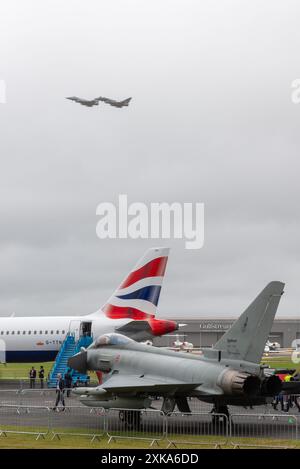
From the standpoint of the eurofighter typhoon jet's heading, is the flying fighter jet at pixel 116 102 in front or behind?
in front

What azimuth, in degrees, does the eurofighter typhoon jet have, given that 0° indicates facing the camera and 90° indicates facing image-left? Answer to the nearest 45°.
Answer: approximately 135°

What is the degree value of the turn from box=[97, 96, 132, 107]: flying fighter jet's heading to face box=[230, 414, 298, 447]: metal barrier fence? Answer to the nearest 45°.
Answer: approximately 90° to its left

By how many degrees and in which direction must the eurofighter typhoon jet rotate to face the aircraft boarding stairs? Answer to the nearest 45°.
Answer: approximately 45° to its right

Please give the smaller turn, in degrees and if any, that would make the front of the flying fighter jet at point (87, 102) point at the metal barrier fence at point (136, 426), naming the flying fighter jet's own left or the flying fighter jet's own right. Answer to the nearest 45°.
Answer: approximately 90° to the flying fighter jet's own left

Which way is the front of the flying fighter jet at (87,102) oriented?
to the viewer's left

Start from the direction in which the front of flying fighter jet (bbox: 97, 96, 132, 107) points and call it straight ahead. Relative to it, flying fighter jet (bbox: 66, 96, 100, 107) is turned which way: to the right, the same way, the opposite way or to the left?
the same way

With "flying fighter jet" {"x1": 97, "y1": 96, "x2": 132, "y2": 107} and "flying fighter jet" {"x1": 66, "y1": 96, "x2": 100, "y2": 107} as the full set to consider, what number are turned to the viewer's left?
2

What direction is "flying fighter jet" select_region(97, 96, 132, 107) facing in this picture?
to the viewer's left

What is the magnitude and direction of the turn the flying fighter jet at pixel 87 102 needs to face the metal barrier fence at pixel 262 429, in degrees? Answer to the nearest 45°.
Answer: approximately 90° to its left

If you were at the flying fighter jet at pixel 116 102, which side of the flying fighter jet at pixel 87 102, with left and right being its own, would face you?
back

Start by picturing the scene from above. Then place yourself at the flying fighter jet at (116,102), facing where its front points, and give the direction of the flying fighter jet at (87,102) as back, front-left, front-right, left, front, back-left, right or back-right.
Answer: front
